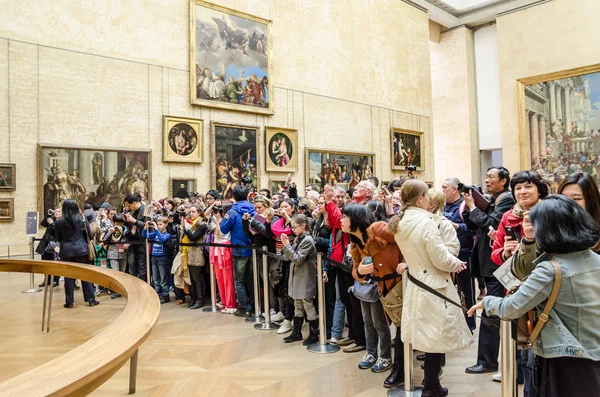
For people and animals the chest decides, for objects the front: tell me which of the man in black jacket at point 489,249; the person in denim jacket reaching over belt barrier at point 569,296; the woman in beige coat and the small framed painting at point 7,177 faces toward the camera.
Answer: the small framed painting

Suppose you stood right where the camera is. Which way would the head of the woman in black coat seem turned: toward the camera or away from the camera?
away from the camera

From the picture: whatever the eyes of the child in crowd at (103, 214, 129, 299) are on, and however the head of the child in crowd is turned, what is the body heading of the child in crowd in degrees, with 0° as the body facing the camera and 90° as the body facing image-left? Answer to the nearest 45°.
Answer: approximately 0°

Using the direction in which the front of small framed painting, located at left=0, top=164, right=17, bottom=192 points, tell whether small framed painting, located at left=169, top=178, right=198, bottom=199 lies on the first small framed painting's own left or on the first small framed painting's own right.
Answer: on the first small framed painting's own left

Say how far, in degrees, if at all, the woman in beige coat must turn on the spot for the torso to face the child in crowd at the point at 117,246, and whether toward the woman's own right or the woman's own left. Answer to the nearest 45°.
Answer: approximately 90° to the woman's own left

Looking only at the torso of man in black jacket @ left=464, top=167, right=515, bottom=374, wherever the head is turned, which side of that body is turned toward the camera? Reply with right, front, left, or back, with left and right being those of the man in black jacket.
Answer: left

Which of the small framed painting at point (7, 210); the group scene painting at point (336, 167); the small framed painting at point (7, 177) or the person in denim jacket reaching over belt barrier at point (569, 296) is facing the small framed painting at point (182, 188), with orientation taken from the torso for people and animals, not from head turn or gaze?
the person in denim jacket reaching over belt barrier

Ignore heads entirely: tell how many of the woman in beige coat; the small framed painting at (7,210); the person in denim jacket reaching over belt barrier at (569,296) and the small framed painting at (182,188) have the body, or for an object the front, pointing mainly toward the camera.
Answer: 2

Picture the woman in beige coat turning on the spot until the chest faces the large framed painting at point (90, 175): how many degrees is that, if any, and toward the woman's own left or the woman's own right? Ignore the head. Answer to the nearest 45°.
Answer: approximately 90° to the woman's own left

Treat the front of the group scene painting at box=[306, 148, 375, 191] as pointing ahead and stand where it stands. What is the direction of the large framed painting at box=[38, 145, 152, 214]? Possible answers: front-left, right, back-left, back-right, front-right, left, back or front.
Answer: right
